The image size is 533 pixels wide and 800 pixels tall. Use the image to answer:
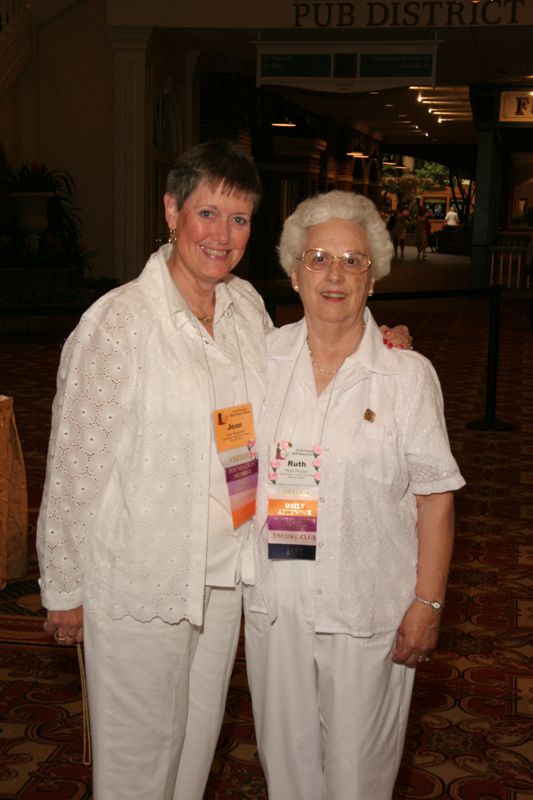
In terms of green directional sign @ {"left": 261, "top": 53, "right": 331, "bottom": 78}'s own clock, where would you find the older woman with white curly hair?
The older woman with white curly hair is roughly at 12 o'clock from the green directional sign.

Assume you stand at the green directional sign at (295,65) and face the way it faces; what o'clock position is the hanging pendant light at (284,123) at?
The hanging pendant light is roughly at 6 o'clock from the green directional sign.

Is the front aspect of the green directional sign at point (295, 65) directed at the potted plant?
no

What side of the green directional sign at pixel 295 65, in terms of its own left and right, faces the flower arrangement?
right

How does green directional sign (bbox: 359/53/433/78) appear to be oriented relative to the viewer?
toward the camera

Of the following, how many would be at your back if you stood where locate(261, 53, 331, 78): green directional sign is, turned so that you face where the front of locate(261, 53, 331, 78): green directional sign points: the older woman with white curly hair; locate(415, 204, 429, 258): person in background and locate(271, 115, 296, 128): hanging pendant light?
2

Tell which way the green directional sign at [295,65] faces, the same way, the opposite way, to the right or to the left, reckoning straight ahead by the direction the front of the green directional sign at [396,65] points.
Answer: the same way

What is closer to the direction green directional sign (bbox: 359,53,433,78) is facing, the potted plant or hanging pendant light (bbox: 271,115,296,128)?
the potted plant

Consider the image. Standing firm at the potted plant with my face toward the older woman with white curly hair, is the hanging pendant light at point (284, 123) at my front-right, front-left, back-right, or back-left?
back-left

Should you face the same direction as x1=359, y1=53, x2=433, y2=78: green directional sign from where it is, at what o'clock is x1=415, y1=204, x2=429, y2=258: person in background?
The person in background is roughly at 6 o'clock from the green directional sign.

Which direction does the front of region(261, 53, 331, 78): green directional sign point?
toward the camera

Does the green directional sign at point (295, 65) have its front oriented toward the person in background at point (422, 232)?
no

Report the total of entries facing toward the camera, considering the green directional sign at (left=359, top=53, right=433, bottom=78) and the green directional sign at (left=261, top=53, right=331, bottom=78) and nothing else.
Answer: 2

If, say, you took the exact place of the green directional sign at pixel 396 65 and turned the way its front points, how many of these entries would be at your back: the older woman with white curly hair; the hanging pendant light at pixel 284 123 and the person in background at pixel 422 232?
2

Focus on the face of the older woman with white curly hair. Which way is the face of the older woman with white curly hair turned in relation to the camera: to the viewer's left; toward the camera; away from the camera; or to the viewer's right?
toward the camera

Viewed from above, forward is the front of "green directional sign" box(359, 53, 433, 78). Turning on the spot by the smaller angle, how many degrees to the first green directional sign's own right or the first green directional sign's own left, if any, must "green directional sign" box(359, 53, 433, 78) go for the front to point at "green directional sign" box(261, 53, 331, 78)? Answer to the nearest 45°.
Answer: approximately 90° to the first green directional sign's own right
